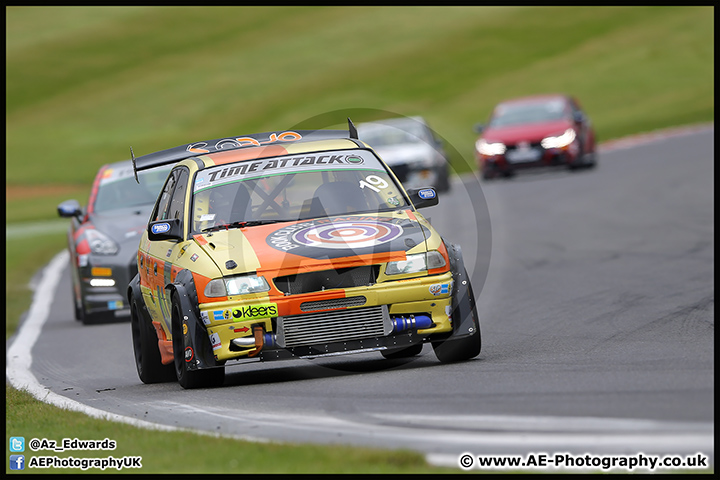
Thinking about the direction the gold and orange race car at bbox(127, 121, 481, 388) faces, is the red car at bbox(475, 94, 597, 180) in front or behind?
behind

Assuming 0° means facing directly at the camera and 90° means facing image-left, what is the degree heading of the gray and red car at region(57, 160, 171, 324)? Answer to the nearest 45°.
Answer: approximately 0°

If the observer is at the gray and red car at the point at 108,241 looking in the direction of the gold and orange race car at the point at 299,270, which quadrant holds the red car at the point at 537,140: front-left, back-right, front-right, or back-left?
back-left

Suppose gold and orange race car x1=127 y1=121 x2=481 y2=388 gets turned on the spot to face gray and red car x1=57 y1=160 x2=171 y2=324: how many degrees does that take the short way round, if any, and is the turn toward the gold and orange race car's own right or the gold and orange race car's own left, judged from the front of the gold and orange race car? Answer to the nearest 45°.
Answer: approximately 180°

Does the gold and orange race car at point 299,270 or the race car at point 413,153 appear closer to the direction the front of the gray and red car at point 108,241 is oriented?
the gold and orange race car

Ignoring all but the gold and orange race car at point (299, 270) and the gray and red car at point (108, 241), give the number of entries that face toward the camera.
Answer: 2

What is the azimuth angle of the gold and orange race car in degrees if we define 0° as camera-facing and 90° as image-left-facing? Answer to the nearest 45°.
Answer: approximately 0°

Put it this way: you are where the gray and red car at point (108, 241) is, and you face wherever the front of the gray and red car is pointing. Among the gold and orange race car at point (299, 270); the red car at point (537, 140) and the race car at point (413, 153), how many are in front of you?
1

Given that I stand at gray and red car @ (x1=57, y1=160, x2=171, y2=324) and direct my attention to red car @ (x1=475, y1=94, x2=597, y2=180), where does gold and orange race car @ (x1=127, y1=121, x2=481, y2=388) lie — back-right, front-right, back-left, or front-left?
back-right

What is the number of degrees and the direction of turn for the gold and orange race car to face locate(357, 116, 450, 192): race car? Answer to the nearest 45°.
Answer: approximately 180°
